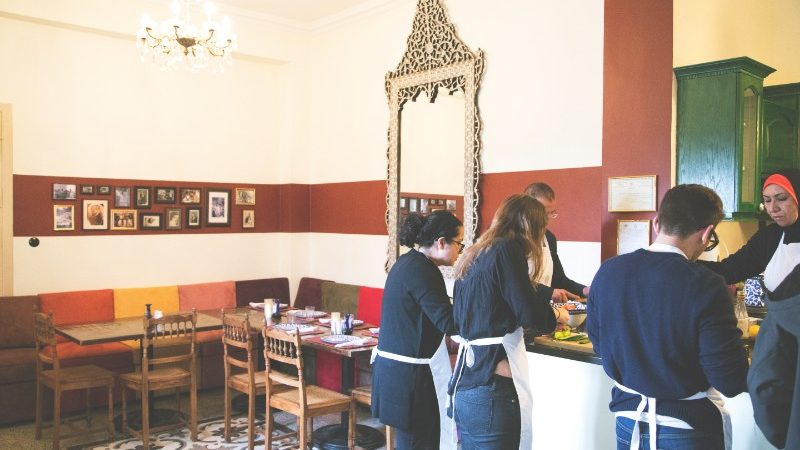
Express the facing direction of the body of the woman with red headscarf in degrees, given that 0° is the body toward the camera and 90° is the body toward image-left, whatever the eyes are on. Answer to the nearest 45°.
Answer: approximately 45°

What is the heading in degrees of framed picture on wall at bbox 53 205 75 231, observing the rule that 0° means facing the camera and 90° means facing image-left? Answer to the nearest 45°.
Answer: approximately 0°

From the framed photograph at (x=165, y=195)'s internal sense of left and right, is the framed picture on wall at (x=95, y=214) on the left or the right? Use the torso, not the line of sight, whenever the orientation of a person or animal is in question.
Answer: on its right

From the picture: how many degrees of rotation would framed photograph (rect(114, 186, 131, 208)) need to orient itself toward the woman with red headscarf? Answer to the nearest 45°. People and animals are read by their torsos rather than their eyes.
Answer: approximately 45° to its left

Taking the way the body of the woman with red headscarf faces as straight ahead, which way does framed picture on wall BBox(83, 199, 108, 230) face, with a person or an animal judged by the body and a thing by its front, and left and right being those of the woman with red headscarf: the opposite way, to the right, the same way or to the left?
to the left

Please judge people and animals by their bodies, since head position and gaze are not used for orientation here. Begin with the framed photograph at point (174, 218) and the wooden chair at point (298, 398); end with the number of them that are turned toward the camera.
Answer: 1

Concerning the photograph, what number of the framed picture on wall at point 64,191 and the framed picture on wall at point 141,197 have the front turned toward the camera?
2

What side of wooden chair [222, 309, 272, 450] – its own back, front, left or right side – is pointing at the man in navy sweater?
right

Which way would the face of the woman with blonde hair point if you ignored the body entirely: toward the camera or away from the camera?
away from the camera

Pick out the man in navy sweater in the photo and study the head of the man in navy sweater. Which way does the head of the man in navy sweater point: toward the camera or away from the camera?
away from the camera

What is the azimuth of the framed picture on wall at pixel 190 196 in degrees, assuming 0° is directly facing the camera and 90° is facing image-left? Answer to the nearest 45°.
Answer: approximately 0°
